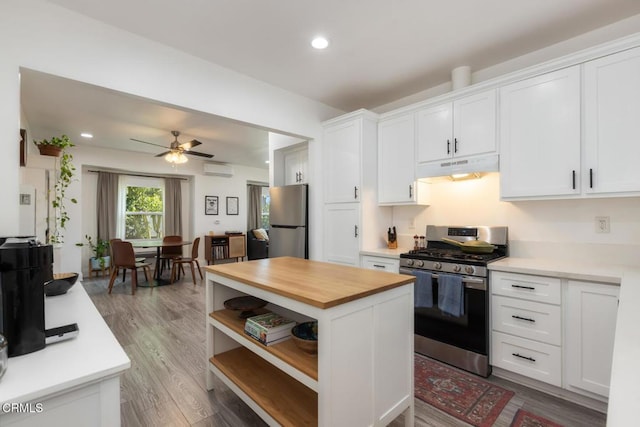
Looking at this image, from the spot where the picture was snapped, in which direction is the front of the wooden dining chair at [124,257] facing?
facing away from the viewer and to the right of the viewer

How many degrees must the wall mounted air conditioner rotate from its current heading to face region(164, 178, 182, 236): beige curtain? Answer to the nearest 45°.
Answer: approximately 135° to its right

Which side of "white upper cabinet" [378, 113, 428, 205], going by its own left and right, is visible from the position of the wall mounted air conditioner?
right

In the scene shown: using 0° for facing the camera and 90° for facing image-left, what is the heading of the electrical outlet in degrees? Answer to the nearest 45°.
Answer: approximately 0°

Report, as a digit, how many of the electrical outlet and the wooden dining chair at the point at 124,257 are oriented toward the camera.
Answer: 1

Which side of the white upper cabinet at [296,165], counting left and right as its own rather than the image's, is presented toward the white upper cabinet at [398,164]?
left

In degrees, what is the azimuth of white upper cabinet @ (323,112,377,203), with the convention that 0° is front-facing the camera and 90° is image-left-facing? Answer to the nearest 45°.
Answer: approximately 45°

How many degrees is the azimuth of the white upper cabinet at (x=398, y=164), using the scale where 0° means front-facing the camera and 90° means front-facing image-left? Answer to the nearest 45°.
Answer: approximately 45°
